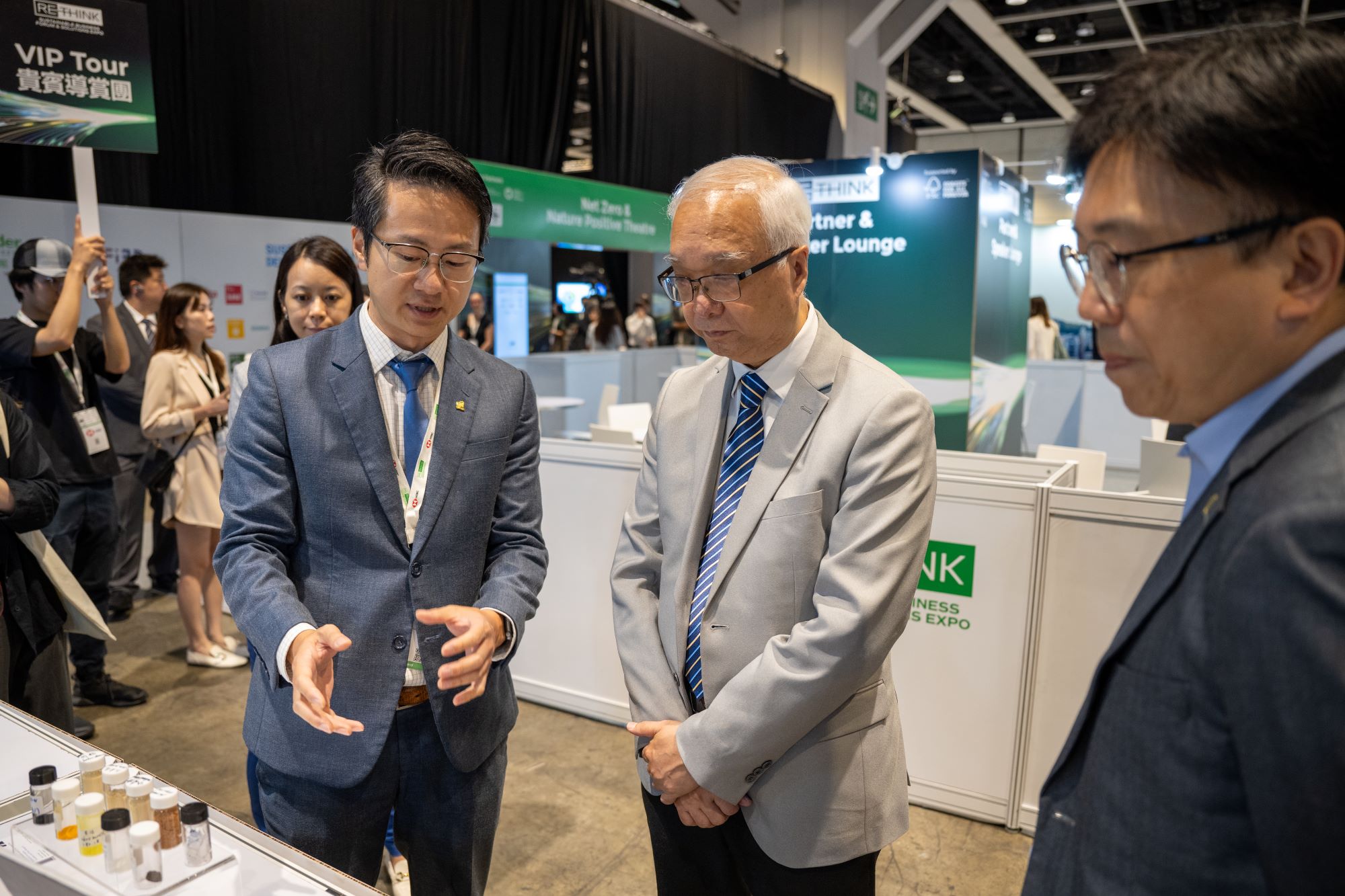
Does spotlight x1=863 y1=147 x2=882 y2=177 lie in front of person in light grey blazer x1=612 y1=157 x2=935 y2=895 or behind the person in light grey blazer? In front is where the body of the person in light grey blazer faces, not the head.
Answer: behind

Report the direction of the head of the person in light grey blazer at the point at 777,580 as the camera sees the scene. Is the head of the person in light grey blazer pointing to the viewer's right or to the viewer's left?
to the viewer's left

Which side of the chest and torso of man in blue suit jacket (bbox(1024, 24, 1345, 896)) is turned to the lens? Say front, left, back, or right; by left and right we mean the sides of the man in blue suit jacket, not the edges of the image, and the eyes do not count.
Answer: left

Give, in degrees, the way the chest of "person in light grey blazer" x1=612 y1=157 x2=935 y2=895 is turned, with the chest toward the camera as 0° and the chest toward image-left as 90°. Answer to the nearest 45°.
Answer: approximately 45°

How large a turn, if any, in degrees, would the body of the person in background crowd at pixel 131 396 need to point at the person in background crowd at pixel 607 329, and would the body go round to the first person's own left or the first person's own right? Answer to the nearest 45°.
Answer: approximately 90° to the first person's own left

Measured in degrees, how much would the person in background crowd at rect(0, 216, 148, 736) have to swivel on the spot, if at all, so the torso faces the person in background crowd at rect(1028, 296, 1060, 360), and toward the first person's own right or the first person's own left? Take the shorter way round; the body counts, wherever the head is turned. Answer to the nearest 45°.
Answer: approximately 45° to the first person's own left

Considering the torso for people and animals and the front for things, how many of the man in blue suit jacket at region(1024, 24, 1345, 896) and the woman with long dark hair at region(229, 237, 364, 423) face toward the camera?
1
